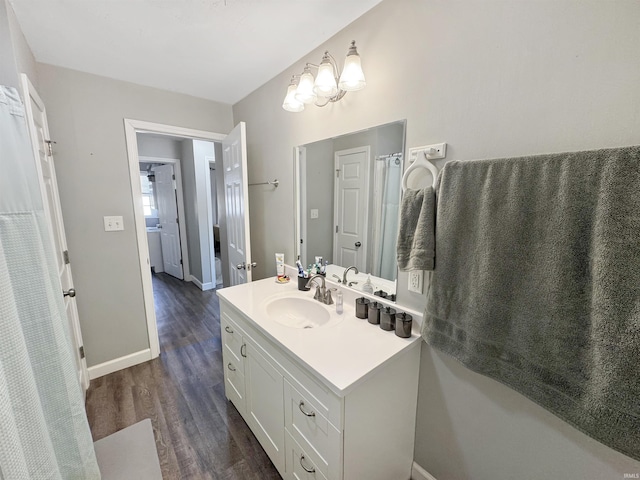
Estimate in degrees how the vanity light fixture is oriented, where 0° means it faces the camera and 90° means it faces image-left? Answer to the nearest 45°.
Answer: approximately 45°

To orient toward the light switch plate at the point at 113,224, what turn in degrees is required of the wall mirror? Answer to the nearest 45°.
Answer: approximately 45° to its right

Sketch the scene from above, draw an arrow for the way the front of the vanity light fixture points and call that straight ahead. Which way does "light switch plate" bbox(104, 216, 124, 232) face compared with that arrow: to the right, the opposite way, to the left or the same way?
to the left

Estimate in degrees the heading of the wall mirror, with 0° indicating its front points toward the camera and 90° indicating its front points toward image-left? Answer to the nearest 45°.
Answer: approximately 45°

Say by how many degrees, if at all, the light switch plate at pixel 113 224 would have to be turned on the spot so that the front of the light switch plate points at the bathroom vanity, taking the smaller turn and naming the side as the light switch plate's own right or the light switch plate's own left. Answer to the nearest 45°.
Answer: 0° — it already faces it

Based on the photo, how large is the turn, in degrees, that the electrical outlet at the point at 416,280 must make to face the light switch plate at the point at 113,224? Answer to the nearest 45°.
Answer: approximately 45° to its right

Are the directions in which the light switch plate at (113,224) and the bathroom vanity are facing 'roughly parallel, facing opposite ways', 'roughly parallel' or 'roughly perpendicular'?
roughly perpendicular

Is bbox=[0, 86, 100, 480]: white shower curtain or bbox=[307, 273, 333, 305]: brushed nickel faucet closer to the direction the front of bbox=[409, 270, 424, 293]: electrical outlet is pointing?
the white shower curtain

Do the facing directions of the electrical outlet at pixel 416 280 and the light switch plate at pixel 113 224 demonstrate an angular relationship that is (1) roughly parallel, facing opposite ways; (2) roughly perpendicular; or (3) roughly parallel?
roughly perpendicular

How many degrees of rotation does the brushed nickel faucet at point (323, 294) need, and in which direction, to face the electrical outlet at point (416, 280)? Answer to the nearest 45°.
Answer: approximately 90° to its left
